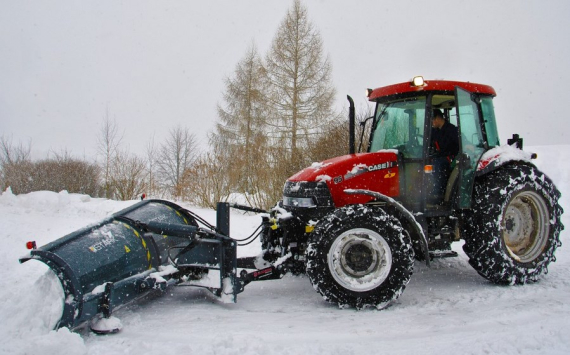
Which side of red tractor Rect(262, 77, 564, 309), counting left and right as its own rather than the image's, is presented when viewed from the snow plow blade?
front

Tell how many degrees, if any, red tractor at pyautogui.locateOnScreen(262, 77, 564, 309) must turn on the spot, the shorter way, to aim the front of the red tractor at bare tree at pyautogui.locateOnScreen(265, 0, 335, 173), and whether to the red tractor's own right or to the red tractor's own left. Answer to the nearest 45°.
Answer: approximately 135° to the red tractor's own right

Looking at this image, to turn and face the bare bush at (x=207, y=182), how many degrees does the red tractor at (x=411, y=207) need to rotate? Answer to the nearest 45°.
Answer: approximately 90° to its right

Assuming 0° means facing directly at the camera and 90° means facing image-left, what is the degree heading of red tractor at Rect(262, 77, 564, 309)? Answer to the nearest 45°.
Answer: approximately 45°

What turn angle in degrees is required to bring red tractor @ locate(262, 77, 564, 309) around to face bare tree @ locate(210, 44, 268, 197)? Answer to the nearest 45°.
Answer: approximately 90° to its right

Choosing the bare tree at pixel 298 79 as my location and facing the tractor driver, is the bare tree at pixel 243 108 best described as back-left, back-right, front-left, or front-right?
back-right

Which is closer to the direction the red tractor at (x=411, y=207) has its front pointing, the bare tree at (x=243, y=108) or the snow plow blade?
the snow plow blade

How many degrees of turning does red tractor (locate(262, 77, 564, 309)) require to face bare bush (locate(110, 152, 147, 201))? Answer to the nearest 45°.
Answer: approximately 90° to its right
